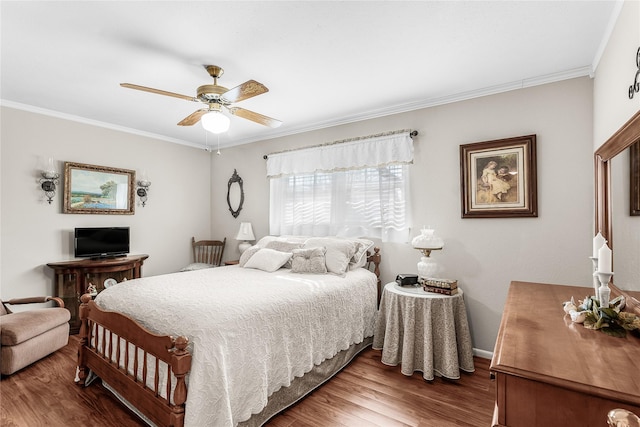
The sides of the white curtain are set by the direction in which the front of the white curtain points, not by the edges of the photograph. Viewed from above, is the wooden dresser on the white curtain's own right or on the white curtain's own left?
on the white curtain's own left

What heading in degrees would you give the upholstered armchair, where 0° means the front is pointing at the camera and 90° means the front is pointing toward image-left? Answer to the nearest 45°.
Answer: approximately 315°

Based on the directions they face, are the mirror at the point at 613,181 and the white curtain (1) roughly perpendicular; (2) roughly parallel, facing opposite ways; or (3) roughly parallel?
roughly perpendicular

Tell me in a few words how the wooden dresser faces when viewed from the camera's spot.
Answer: facing to the left of the viewer

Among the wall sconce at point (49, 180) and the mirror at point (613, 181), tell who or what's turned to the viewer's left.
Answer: the mirror

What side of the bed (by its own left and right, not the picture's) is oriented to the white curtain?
back

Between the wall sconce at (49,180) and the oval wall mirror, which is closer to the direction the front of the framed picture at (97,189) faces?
the oval wall mirror

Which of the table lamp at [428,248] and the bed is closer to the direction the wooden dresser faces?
the bed
